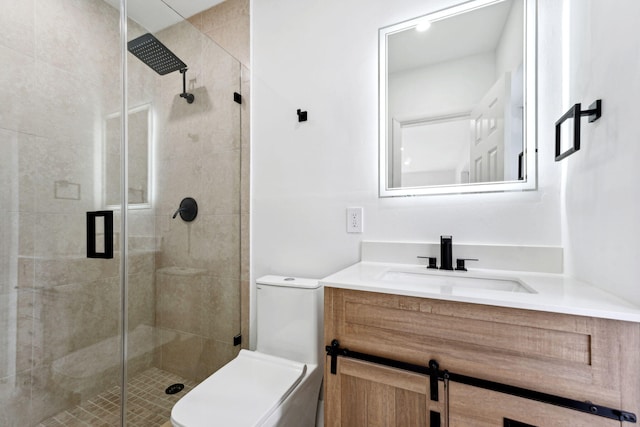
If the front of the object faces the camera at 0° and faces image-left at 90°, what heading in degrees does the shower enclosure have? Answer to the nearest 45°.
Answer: approximately 315°

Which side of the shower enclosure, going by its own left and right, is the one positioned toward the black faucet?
front

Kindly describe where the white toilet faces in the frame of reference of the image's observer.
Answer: facing the viewer and to the left of the viewer

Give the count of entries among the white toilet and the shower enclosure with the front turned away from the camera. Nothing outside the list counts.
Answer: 0

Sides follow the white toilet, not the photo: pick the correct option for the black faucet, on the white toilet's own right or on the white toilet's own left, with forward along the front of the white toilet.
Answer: on the white toilet's own left

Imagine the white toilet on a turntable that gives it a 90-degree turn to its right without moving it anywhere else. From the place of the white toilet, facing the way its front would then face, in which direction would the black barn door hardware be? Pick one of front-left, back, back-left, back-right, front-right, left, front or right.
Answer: back

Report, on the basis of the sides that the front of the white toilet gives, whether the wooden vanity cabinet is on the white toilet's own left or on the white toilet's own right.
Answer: on the white toilet's own left

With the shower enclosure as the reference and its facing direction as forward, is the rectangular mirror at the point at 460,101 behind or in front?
in front

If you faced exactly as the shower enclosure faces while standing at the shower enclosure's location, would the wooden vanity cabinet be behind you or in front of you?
in front

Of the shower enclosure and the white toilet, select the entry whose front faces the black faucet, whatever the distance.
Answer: the shower enclosure

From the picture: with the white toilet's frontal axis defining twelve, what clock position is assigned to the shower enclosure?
The shower enclosure is roughly at 2 o'clock from the white toilet.
